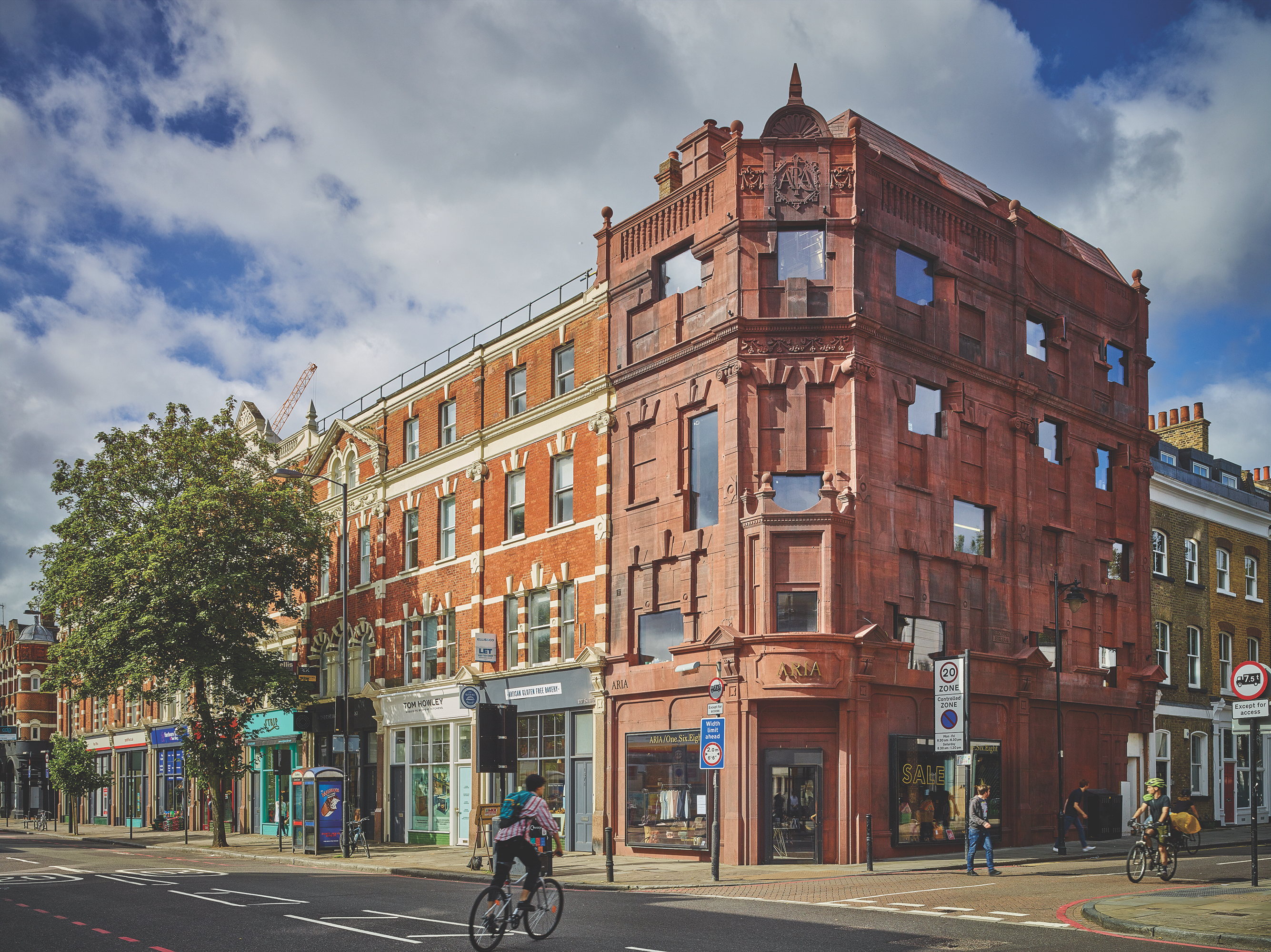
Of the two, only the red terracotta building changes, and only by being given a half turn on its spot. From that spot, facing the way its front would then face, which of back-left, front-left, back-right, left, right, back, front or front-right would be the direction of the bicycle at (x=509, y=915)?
back

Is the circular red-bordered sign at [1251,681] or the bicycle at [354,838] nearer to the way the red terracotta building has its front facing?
the circular red-bordered sign

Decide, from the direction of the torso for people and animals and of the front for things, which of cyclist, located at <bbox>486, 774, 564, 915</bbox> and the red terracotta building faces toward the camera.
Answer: the red terracotta building

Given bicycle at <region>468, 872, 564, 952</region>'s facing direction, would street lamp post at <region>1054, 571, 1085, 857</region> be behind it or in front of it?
in front

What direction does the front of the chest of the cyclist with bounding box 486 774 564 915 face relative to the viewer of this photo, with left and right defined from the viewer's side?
facing away from the viewer and to the right of the viewer

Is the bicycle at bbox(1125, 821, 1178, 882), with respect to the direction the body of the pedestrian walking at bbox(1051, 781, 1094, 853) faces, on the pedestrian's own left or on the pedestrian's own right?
on the pedestrian's own right

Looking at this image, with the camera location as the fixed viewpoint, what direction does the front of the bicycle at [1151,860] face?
facing the viewer and to the left of the viewer

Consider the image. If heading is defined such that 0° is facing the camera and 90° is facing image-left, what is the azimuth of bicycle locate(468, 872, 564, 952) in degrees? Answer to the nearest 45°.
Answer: approximately 225°

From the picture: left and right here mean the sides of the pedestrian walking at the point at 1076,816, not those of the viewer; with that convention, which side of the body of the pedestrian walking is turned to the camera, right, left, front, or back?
right

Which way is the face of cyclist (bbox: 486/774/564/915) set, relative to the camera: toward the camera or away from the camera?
away from the camera

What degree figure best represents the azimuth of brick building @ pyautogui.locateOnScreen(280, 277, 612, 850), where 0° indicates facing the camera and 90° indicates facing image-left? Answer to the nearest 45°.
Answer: approximately 45°

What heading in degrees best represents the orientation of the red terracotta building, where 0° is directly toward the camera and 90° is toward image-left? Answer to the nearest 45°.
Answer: approximately 0°

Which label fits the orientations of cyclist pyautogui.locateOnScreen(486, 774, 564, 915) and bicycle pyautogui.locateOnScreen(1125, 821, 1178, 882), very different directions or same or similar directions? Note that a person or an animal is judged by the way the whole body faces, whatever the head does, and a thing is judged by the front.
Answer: very different directions

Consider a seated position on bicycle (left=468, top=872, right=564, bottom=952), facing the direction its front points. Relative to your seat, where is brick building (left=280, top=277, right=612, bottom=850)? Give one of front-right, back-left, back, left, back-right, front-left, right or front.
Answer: front-left
